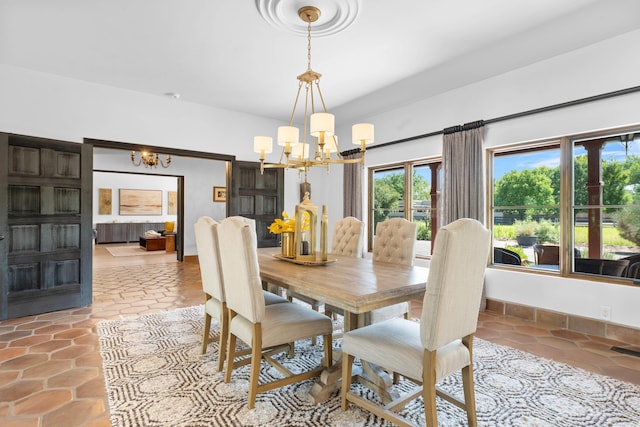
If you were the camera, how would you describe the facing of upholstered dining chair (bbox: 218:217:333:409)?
facing away from the viewer and to the right of the viewer

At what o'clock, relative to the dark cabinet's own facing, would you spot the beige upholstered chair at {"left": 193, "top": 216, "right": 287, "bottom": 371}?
The beige upholstered chair is roughly at 12 o'clock from the dark cabinet.

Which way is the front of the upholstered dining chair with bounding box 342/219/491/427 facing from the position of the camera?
facing away from the viewer and to the left of the viewer

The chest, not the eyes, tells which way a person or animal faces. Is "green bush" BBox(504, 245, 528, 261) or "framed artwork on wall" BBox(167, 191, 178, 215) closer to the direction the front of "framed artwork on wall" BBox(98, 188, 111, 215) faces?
the green bush

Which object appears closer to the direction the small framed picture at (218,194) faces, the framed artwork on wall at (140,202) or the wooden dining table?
the wooden dining table

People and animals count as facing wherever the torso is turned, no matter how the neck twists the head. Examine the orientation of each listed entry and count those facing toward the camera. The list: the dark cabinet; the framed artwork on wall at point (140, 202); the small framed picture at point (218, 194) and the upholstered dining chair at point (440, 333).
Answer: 3

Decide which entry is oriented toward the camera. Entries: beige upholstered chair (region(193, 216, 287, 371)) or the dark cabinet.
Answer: the dark cabinet

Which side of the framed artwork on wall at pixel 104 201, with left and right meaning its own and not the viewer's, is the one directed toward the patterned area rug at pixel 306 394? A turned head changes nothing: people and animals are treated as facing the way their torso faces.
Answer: front

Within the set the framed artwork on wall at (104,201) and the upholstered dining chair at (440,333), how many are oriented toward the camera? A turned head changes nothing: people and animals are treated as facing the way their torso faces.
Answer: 1

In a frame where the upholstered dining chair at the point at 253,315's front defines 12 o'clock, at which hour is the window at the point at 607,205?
The window is roughly at 1 o'clock from the upholstered dining chair.

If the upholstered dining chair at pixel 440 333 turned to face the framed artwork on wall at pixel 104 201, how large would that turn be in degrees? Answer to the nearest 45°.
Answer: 0° — it already faces it

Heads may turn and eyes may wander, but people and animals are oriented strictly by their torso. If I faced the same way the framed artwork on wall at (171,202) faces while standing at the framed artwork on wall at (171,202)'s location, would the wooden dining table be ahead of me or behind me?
ahead

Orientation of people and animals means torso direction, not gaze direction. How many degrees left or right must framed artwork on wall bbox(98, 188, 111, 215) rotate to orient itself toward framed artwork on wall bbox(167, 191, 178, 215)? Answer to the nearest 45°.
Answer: approximately 90° to its left

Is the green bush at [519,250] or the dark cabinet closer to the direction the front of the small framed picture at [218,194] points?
the green bush

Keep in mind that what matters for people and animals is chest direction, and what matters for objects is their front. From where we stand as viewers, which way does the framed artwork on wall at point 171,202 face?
facing the viewer

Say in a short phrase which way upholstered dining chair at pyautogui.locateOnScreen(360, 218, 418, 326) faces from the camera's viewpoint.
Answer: facing the viewer and to the left of the viewer

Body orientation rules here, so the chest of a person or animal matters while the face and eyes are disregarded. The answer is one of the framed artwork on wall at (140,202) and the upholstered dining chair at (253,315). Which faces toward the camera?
the framed artwork on wall
